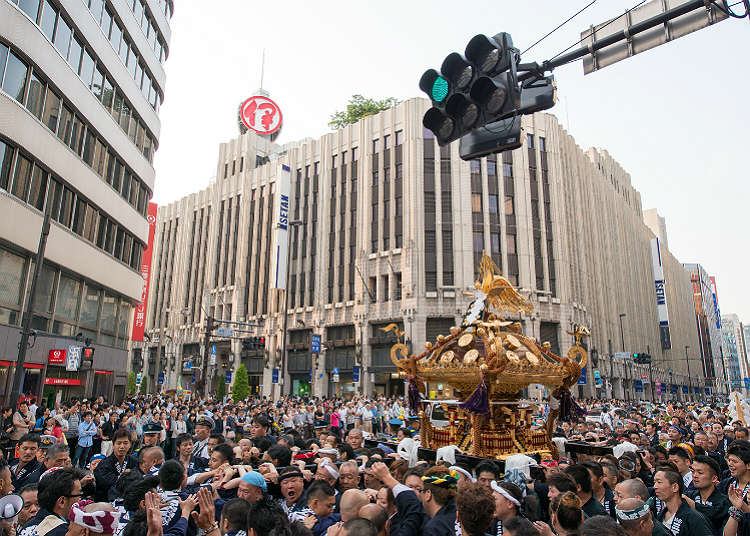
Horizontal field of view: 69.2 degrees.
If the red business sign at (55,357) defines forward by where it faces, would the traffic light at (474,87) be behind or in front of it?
in front

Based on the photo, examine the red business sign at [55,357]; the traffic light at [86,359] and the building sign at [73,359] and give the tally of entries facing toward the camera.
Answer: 3

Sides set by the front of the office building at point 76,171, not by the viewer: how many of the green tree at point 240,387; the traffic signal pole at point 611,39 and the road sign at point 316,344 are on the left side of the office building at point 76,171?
2

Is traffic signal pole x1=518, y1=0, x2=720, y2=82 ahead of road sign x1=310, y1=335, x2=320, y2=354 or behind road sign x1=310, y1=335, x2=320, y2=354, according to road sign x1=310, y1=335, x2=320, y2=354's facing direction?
ahead

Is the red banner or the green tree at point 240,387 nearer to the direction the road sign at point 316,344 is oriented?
the red banner

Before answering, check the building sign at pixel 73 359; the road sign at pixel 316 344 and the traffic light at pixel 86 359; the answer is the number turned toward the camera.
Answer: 3

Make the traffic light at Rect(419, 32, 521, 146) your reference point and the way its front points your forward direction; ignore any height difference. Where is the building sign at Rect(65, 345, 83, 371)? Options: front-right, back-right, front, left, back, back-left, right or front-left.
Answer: right

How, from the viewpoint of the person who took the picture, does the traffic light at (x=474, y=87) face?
facing the viewer and to the left of the viewer

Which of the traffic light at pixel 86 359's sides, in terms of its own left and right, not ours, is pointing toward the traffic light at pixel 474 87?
front

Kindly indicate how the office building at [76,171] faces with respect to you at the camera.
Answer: facing the viewer and to the right of the viewer
